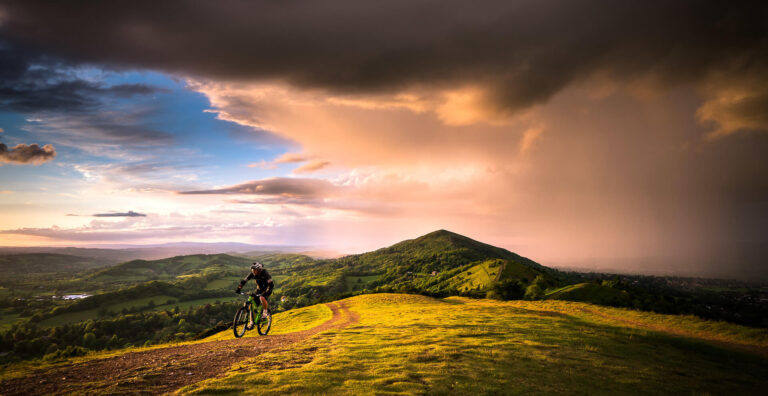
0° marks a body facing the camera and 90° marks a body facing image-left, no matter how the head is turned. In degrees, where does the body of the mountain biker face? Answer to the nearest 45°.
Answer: approximately 45°

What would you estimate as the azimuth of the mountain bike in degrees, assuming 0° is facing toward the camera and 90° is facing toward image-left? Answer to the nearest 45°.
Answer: approximately 45°
